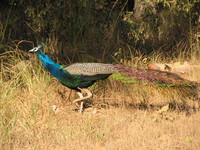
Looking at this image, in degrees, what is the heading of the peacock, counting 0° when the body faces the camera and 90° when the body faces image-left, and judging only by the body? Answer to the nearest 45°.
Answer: approximately 90°
